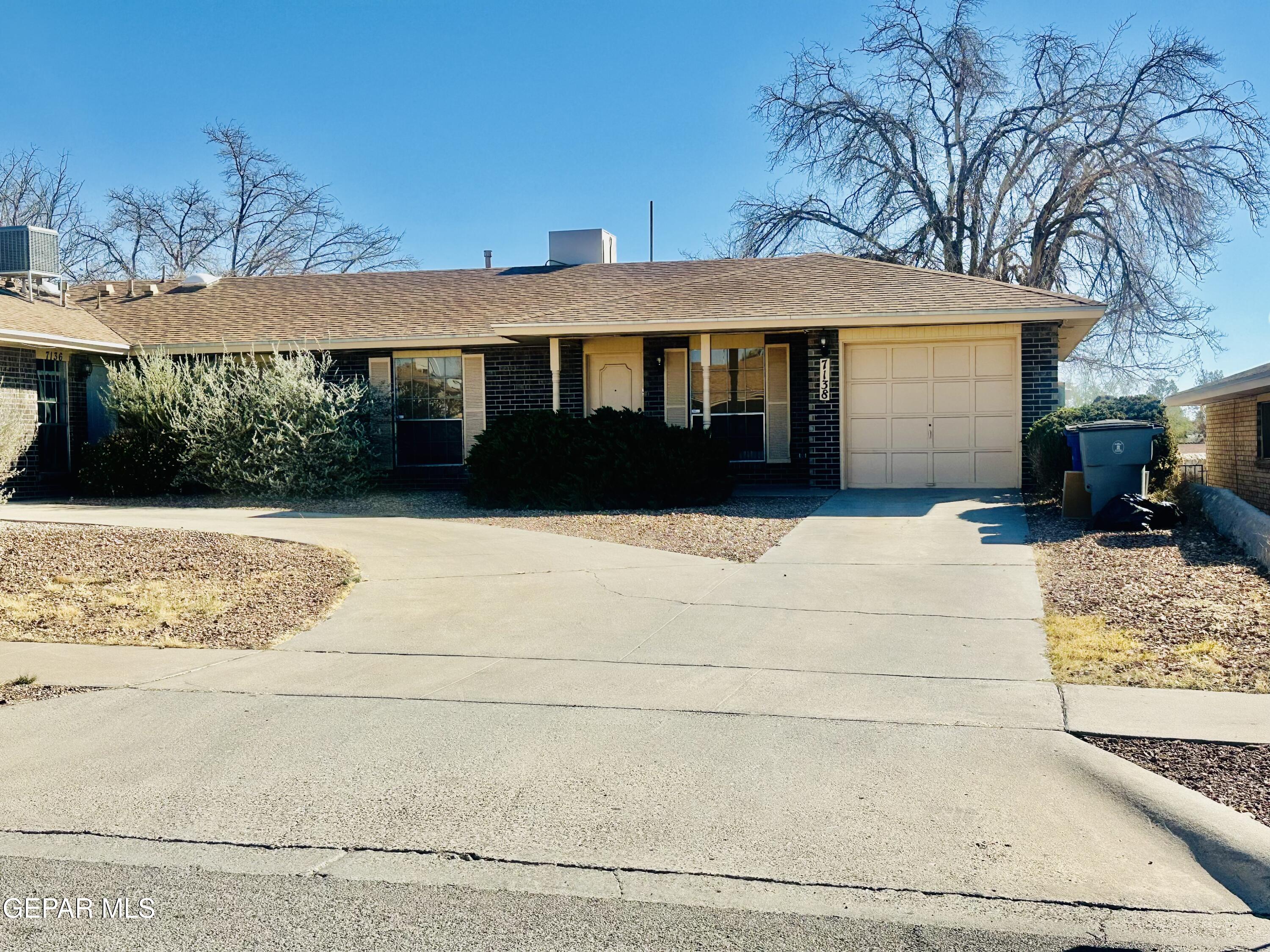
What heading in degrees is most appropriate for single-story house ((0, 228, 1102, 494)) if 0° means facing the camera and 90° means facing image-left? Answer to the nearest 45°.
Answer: approximately 0°

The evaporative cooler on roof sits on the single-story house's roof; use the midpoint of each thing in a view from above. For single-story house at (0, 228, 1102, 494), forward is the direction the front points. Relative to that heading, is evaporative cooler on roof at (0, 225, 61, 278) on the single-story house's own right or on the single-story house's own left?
on the single-story house's own right

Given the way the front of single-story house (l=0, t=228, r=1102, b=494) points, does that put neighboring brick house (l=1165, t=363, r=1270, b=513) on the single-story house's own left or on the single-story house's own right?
on the single-story house's own left

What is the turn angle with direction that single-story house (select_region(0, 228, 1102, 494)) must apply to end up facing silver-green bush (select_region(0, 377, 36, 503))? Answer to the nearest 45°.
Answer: approximately 90° to its right

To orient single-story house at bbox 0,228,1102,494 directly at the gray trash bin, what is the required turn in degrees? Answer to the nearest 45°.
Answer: approximately 45° to its left

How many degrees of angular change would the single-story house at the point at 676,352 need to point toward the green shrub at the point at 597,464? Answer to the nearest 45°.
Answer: approximately 45° to its right
